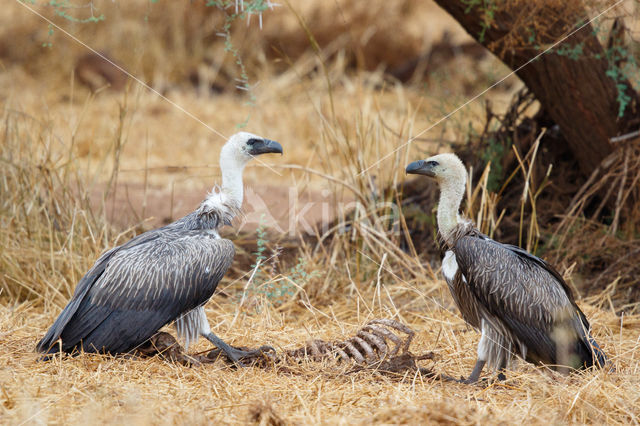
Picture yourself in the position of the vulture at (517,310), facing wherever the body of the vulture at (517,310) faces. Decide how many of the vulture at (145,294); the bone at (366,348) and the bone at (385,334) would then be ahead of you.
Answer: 3

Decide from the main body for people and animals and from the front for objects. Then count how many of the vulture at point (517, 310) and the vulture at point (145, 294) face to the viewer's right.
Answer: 1

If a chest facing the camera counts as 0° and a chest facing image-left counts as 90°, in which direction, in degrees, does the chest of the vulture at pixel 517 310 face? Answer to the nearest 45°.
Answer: approximately 90°

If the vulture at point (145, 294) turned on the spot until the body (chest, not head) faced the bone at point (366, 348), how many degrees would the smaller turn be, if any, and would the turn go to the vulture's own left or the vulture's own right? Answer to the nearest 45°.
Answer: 0° — it already faces it

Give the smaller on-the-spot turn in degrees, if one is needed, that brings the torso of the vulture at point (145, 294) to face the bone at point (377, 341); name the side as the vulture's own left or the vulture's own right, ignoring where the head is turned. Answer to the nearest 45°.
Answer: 0° — it already faces it

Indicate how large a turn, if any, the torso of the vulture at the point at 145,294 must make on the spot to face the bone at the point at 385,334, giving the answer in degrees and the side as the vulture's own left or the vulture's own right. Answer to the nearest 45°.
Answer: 0° — it already faces it

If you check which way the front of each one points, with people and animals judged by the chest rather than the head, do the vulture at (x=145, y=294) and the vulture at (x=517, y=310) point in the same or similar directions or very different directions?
very different directions

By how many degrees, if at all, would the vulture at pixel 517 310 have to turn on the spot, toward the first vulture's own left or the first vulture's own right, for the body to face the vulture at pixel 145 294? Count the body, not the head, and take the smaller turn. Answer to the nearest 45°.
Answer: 0° — it already faces it

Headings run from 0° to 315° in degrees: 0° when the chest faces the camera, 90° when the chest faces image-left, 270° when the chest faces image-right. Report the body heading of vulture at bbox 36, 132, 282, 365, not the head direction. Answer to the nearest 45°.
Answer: approximately 270°

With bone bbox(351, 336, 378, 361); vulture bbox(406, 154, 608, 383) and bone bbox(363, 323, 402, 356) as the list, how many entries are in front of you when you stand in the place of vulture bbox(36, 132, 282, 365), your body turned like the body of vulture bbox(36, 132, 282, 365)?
3

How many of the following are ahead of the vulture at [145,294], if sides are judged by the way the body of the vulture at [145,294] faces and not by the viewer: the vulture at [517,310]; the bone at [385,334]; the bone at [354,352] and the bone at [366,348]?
4
